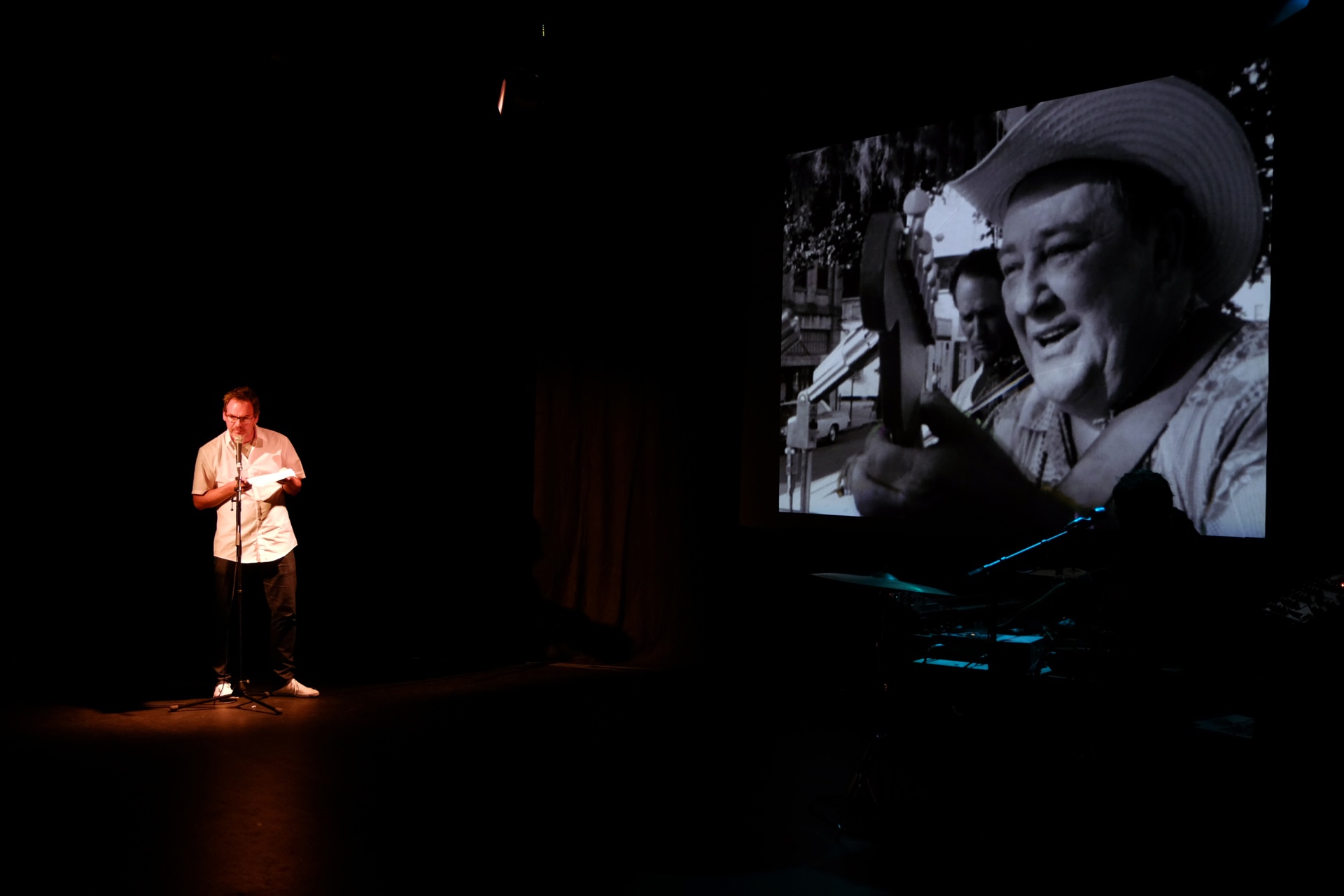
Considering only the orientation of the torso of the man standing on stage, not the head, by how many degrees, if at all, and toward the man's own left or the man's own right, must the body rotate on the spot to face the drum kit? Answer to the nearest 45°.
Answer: approximately 45° to the man's own left

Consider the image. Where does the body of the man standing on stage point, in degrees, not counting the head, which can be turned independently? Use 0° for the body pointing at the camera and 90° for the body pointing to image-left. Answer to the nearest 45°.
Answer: approximately 0°
